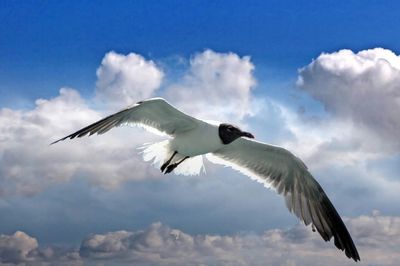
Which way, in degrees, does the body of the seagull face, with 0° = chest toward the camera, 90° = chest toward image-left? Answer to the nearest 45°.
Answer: approximately 315°
